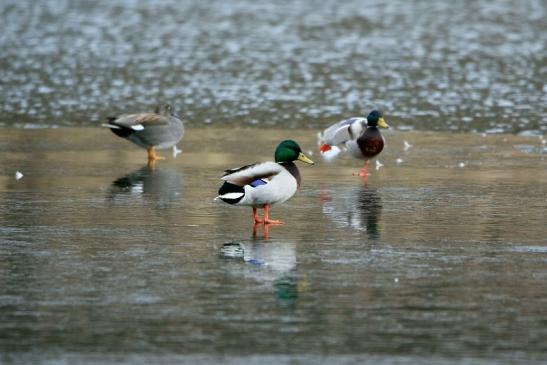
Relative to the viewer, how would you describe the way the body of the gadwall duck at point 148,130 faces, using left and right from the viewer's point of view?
facing to the right of the viewer

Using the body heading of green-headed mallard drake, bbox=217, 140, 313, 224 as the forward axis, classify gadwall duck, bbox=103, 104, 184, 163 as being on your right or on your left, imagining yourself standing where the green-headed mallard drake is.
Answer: on your left

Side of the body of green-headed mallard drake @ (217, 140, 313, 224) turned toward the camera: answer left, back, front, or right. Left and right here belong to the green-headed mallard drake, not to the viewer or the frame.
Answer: right

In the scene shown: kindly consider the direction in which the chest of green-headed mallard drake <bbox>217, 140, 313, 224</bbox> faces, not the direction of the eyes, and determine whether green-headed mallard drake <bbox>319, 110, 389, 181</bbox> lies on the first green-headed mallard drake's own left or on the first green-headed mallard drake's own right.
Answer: on the first green-headed mallard drake's own left

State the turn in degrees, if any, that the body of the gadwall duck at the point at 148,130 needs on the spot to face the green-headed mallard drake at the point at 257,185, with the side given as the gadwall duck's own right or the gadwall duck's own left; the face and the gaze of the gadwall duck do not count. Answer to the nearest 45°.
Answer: approximately 90° to the gadwall duck's own right

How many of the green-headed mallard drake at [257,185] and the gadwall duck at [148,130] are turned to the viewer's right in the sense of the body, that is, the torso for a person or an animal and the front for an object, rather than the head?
2

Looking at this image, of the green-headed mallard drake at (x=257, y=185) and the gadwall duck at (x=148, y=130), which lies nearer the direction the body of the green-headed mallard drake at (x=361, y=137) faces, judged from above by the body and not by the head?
the green-headed mallard drake

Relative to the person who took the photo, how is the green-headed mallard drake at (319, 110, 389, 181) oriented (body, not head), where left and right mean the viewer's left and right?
facing the viewer and to the right of the viewer

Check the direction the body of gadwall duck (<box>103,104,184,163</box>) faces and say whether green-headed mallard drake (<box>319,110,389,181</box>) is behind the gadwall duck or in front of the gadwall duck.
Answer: in front

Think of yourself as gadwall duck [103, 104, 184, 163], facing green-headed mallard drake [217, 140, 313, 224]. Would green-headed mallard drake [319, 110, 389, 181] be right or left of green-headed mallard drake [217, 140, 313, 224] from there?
left
